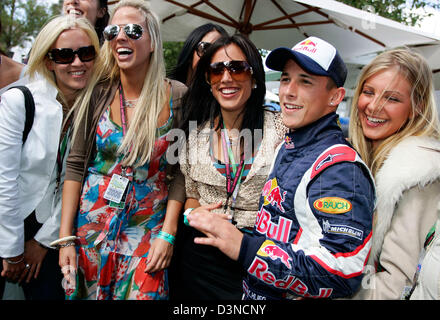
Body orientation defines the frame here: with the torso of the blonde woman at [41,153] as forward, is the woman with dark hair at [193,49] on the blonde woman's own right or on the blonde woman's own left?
on the blonde woman's own left

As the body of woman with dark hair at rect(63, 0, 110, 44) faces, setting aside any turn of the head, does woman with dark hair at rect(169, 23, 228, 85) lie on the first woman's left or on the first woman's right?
on the first woman's left
